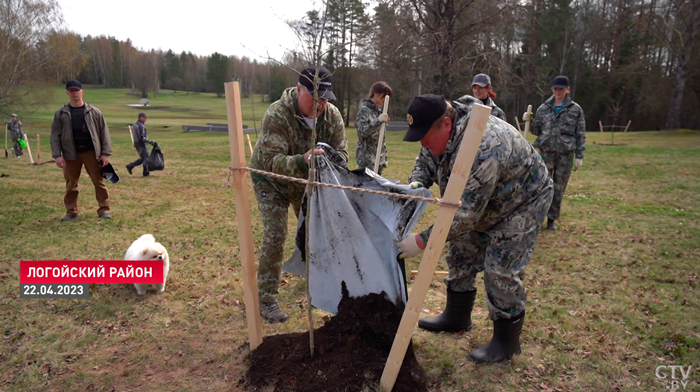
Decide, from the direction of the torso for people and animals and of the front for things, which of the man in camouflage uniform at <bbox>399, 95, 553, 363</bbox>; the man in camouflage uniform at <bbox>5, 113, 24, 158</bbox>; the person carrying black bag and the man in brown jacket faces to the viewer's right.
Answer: the person carrying black bag

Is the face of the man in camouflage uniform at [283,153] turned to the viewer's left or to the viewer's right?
to the viewer's right

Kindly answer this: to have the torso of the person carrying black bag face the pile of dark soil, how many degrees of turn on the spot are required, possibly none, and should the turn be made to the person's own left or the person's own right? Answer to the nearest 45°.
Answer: approximately 90° to the person's own right

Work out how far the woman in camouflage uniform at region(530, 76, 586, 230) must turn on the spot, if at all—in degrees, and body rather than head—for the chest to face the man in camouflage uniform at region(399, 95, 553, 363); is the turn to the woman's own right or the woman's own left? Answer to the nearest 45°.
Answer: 0° — they already face them

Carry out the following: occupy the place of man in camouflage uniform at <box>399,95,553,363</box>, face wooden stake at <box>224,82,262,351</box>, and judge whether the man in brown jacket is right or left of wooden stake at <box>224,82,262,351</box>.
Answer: right

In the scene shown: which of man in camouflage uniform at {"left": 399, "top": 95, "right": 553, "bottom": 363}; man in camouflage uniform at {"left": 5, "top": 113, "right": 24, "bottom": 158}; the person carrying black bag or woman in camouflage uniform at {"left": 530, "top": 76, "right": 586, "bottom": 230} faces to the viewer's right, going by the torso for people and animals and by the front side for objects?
the person carrying black bag

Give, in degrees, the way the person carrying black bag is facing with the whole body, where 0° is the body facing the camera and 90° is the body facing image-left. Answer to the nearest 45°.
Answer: approximately 270°

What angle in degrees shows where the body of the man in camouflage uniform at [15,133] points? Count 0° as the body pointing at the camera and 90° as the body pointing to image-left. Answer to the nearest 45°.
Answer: approximately 0°
